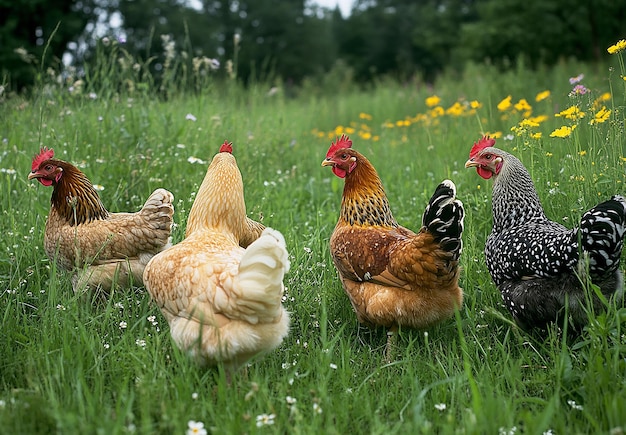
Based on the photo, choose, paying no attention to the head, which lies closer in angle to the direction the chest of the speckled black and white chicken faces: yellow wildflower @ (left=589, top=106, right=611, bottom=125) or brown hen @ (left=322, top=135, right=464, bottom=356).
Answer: the brown hen

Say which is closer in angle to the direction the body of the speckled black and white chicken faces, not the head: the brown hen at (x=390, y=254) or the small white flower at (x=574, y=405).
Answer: the brown hen

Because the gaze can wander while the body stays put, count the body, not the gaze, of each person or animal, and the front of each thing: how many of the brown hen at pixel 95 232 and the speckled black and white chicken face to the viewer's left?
2

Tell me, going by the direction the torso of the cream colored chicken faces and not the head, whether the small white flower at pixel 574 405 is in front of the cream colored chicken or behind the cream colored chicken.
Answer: behind

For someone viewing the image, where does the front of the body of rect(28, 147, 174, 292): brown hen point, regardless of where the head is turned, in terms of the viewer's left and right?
facing to the left of the viewer

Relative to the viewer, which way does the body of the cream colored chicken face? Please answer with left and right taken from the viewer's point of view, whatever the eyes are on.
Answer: facing away from the viewer and to the left of the viewer

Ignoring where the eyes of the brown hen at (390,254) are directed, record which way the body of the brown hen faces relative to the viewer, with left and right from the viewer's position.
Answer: facing to the left of the viewer

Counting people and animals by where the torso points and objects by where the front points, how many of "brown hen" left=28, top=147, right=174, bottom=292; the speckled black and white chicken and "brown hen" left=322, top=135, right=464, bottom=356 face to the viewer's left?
3

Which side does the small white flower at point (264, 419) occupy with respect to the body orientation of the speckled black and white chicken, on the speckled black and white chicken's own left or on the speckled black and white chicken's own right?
on the speckled black and white chicken's own left

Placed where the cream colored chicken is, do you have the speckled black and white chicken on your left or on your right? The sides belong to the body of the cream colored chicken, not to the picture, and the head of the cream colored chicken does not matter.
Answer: on your right

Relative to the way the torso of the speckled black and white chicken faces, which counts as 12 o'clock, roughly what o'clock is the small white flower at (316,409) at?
The small white flower is roughly at 10 o'clock from the speckled black and white chicken.

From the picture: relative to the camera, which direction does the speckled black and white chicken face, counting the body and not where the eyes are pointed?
to the viewer's left

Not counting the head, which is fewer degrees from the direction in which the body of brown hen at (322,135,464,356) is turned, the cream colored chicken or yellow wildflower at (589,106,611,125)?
the cream colored chicken

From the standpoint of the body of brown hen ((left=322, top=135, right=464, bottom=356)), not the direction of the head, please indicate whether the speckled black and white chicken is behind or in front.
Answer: behind
